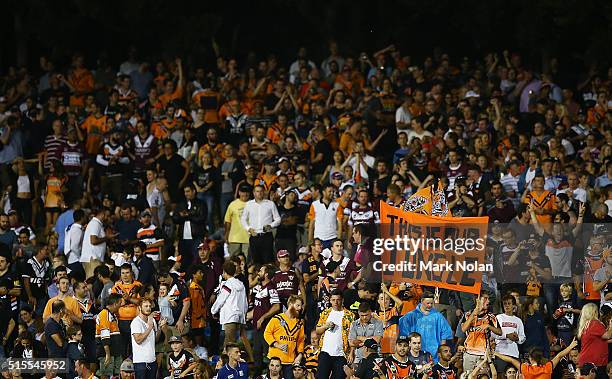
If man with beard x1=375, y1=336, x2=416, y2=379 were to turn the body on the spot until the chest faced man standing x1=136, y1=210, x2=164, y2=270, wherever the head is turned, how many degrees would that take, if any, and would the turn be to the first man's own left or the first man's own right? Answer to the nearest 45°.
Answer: approximately 135° to the first man's own right

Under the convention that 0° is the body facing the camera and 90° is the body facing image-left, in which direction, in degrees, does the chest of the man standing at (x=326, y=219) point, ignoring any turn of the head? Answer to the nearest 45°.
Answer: approximately 0°

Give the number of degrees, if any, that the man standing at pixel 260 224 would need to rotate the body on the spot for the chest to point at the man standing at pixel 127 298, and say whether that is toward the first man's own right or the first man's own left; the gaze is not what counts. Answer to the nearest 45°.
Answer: approximately 45° to the first man's own right

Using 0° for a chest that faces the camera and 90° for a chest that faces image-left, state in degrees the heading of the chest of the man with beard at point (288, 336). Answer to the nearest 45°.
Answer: approximately 315°

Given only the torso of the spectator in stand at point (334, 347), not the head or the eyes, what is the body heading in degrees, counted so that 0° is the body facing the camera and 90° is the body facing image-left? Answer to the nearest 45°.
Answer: approximately 0°

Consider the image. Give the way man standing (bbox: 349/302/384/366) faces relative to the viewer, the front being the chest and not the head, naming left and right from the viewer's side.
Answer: facing the viewer and to the left of the viewer

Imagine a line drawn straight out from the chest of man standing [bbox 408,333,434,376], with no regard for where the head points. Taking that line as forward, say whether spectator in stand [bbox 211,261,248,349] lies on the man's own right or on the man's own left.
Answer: on the man's own right

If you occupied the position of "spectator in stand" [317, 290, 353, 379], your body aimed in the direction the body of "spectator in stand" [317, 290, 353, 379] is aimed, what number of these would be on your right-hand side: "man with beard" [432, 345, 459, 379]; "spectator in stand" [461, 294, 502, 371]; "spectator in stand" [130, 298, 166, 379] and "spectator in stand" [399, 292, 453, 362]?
1
